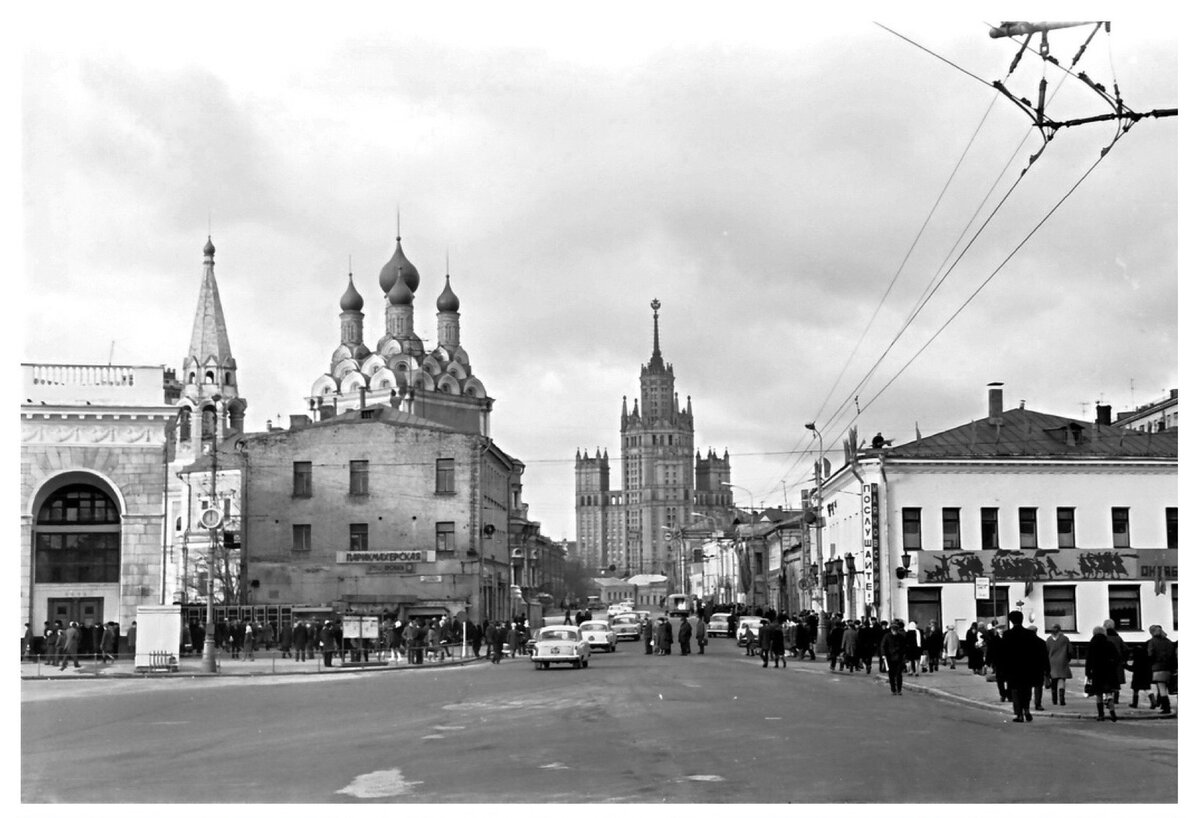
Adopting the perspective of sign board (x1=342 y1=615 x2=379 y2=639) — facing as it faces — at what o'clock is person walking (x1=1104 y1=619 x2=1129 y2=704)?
The person walking is roughly at 11 o'clock from the sign board.

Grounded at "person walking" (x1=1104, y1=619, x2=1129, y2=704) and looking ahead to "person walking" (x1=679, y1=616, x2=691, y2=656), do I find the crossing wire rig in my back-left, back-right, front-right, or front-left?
back-left

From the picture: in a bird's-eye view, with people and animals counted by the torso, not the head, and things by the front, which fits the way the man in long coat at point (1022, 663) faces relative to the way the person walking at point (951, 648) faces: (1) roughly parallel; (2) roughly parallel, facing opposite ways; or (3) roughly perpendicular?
roughly parallel

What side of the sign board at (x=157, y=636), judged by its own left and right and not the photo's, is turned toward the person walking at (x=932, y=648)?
left

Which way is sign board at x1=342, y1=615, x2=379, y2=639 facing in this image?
toward the camera

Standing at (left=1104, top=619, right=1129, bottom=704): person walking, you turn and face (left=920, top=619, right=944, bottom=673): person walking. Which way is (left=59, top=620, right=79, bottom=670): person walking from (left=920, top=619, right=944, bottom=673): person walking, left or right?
left
